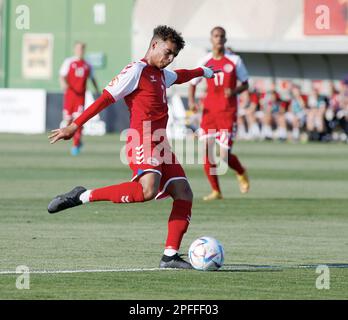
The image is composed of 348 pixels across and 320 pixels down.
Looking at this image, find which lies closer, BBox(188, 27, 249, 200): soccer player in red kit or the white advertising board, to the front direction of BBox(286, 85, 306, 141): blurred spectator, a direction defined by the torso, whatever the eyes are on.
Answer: the soccer player in red kit

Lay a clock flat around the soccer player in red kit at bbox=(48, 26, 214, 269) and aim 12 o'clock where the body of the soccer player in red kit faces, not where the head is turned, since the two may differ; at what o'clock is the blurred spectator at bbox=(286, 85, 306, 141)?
The blurred spectator is roughly at 8 o'clock from the soccer player in red kit.

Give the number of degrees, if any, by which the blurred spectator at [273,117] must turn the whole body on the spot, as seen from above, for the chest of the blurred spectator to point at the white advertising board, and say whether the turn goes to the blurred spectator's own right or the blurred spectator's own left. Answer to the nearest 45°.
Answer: approximately 90° to the blurred spectator's own right

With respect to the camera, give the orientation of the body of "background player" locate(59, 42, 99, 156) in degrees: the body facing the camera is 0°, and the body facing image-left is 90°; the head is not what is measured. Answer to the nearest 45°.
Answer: approximately 0°

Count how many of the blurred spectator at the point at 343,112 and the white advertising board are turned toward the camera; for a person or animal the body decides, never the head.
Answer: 2

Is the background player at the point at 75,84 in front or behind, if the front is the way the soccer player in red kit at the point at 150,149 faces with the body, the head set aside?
behind

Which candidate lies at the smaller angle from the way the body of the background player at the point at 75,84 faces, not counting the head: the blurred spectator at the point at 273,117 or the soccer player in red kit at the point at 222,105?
the soccer player in red kit
